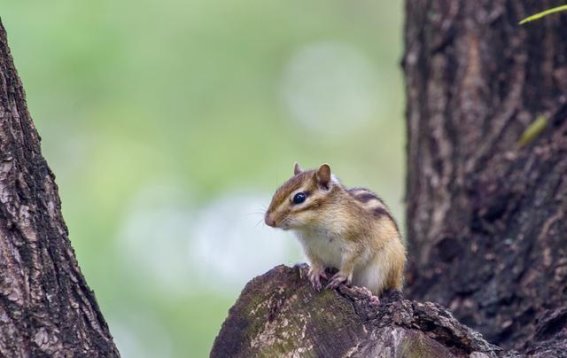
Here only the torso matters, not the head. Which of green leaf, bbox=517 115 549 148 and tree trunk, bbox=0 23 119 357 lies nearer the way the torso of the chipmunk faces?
the tree trunk

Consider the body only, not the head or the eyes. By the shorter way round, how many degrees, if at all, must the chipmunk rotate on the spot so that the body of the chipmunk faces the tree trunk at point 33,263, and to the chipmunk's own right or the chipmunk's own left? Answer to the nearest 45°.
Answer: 0° — it already faces it

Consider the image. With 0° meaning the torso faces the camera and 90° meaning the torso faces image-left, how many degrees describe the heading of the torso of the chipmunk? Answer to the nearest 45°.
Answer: approximately 45°

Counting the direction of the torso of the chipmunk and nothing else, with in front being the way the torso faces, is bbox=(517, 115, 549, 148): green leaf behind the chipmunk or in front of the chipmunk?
behind
